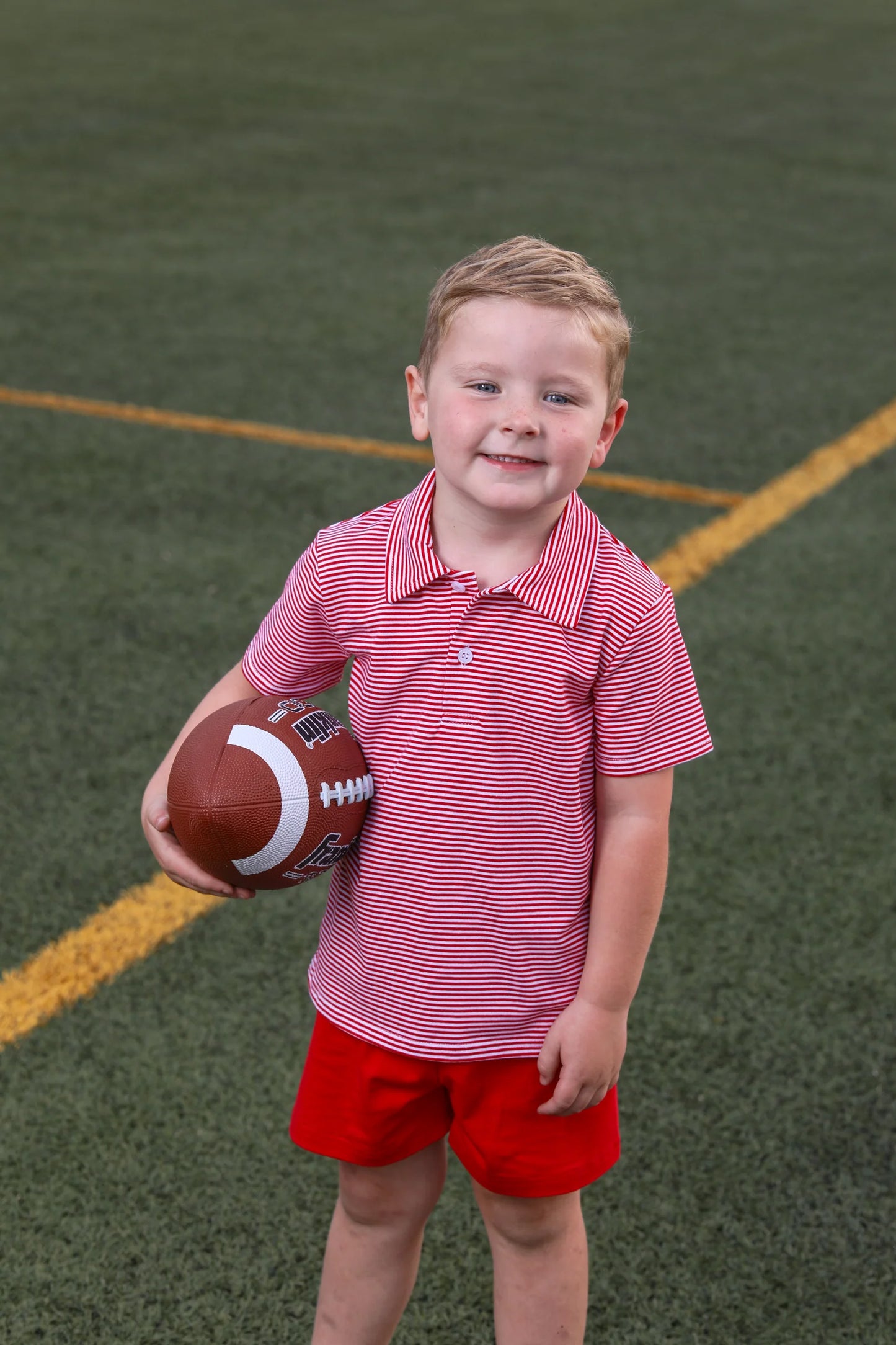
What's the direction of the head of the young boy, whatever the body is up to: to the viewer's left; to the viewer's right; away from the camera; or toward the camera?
toward the camera

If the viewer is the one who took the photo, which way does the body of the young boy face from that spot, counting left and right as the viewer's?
facing the viewer
